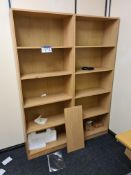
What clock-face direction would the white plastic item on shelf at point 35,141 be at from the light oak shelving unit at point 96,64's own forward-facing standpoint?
The white plastic item on shelf is roughly at 3 o'clock from the light oak shelving unit.

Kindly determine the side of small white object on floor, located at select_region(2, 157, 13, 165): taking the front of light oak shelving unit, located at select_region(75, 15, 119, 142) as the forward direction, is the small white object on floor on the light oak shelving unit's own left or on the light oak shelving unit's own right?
on the light oak shelving unit's own right

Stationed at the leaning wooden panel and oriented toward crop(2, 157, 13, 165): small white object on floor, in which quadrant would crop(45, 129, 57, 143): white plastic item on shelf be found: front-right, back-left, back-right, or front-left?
front-right

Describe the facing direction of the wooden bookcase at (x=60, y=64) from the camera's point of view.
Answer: facing the viewer and to the right of the viewer
